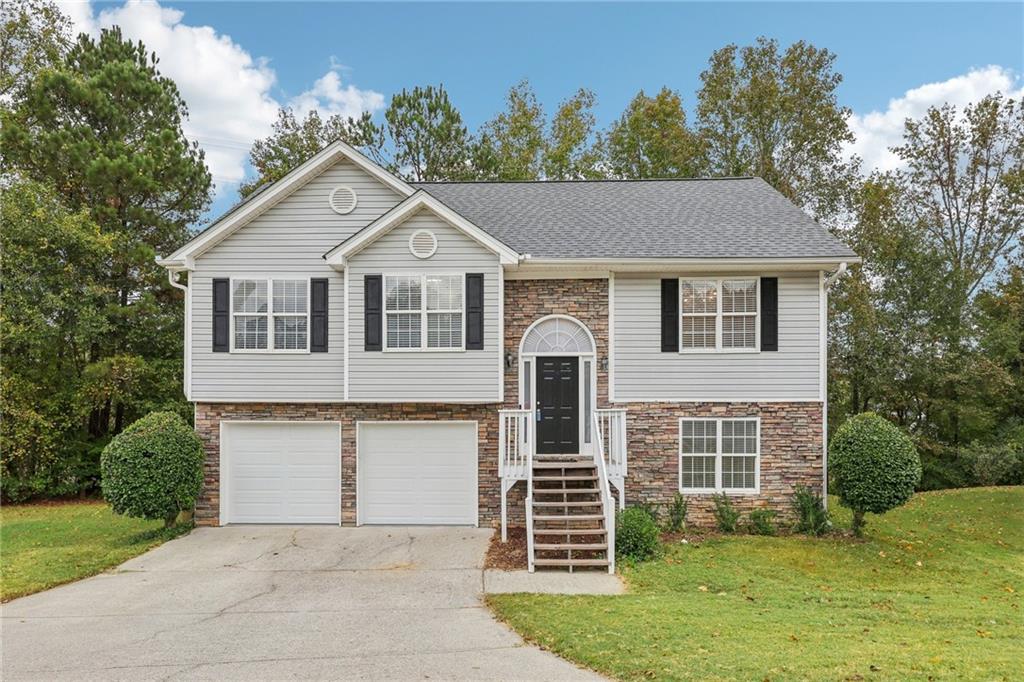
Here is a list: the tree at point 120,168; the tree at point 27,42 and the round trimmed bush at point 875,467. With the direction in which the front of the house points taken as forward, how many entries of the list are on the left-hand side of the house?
1

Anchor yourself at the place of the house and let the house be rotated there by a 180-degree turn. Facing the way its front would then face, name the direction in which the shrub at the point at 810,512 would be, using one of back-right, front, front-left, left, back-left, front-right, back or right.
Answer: right

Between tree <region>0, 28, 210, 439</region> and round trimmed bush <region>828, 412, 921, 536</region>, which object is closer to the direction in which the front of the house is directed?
the round trimmed bush

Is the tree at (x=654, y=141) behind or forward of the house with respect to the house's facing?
behind

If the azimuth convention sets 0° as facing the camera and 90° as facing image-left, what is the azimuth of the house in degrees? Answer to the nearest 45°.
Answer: approximately 0°

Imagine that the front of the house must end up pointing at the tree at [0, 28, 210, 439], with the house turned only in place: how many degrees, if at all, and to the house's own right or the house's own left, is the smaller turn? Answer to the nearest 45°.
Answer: approximately 135° to the house's own right

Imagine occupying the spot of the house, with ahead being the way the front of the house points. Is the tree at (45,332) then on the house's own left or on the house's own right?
on the house's own right

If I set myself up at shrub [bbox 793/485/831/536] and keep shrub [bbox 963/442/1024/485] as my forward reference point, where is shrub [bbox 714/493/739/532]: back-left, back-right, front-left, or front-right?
back-left

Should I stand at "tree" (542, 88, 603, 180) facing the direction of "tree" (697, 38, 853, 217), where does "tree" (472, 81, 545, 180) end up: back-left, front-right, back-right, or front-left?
back-right

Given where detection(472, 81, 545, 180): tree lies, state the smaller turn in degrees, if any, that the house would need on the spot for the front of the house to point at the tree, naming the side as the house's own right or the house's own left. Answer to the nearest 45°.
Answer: approximately 180°
